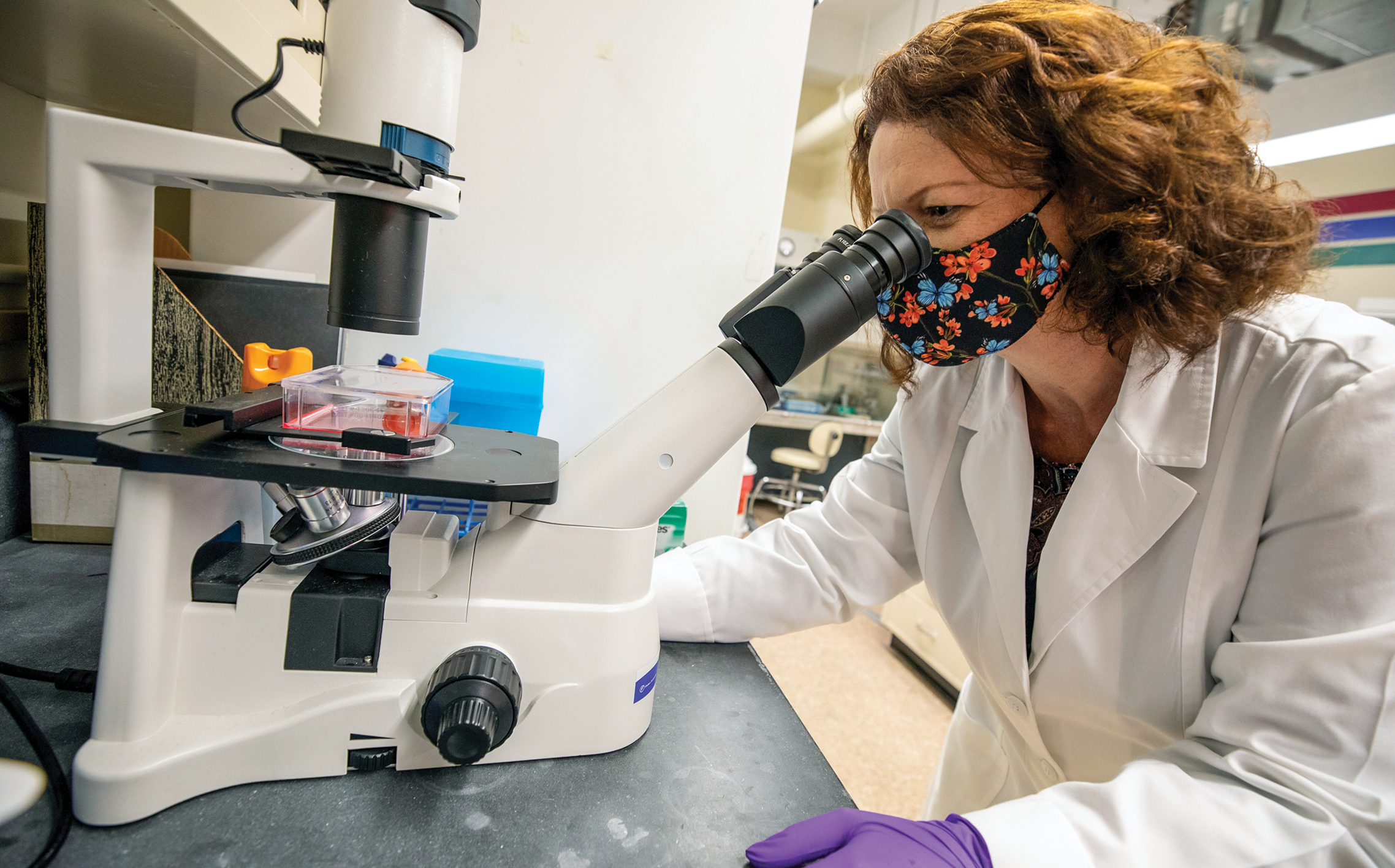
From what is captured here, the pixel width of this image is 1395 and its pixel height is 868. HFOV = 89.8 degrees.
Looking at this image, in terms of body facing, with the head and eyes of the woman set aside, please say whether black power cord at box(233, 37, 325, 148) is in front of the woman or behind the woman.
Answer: in front

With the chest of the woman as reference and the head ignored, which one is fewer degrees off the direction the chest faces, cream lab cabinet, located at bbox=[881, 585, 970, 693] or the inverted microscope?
the inverted microscope

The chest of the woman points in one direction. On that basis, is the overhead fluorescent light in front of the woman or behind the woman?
behind

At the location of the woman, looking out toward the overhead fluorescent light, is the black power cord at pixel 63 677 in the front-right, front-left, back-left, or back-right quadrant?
back-left

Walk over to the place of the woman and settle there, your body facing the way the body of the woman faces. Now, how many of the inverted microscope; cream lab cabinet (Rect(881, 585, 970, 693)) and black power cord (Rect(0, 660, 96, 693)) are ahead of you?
2

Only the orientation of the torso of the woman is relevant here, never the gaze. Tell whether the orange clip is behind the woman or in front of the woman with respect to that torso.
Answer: in front

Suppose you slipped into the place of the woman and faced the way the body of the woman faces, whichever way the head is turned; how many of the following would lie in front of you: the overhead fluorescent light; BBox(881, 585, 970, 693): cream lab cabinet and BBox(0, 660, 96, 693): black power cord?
1

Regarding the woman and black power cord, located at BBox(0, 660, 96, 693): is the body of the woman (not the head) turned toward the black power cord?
yes

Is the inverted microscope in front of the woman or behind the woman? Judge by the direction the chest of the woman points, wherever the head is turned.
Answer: in front

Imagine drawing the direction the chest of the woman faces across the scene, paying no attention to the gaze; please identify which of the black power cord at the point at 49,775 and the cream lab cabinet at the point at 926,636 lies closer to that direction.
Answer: the black power cord

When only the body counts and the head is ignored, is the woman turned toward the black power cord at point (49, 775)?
yes

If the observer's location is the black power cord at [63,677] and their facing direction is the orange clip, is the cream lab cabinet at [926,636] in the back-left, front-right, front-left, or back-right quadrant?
front-right

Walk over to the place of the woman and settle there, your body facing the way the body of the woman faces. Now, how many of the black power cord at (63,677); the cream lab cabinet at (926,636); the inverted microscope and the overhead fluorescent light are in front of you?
2

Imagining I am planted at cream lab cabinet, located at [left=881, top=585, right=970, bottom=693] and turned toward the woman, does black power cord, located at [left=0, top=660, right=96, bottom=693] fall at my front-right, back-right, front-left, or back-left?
front-right

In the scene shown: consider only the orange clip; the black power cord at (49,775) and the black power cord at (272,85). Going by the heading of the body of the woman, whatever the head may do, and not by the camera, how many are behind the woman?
0

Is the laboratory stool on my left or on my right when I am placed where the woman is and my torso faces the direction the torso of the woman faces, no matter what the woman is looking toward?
on my right

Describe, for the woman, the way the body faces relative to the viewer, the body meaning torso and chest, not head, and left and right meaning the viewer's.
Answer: facing the viewer and to the left of the viewer
